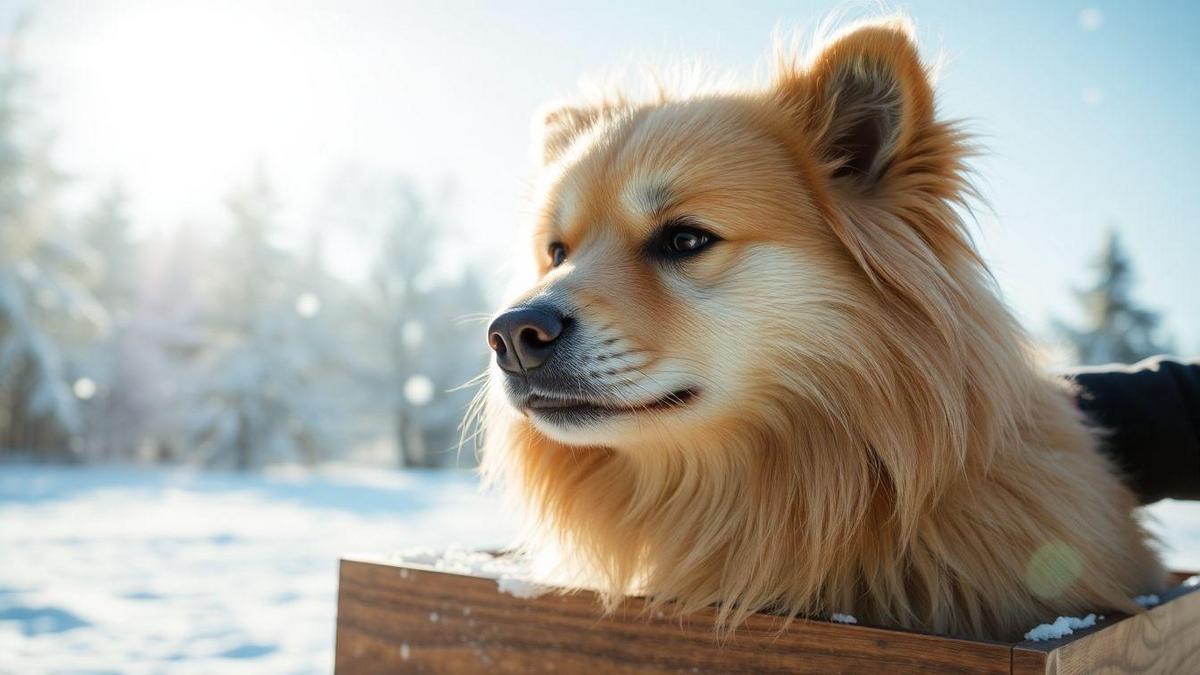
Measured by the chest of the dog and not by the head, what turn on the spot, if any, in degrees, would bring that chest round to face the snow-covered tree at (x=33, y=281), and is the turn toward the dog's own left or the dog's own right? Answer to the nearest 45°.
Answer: approximately 90° to the dog's own right

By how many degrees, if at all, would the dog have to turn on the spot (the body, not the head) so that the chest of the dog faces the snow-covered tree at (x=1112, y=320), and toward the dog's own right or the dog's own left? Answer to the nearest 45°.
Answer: approximately 135° to the dog's own right

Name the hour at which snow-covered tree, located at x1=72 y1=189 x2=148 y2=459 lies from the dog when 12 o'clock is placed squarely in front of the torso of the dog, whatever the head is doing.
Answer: The snow-covered tree is roughly at 3 o'clock from the dog.

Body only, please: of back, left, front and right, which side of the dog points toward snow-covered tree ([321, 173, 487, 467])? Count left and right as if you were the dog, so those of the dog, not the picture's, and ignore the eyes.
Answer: right

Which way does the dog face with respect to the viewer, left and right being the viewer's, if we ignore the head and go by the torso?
facing the viewer and to the left of the viewer
